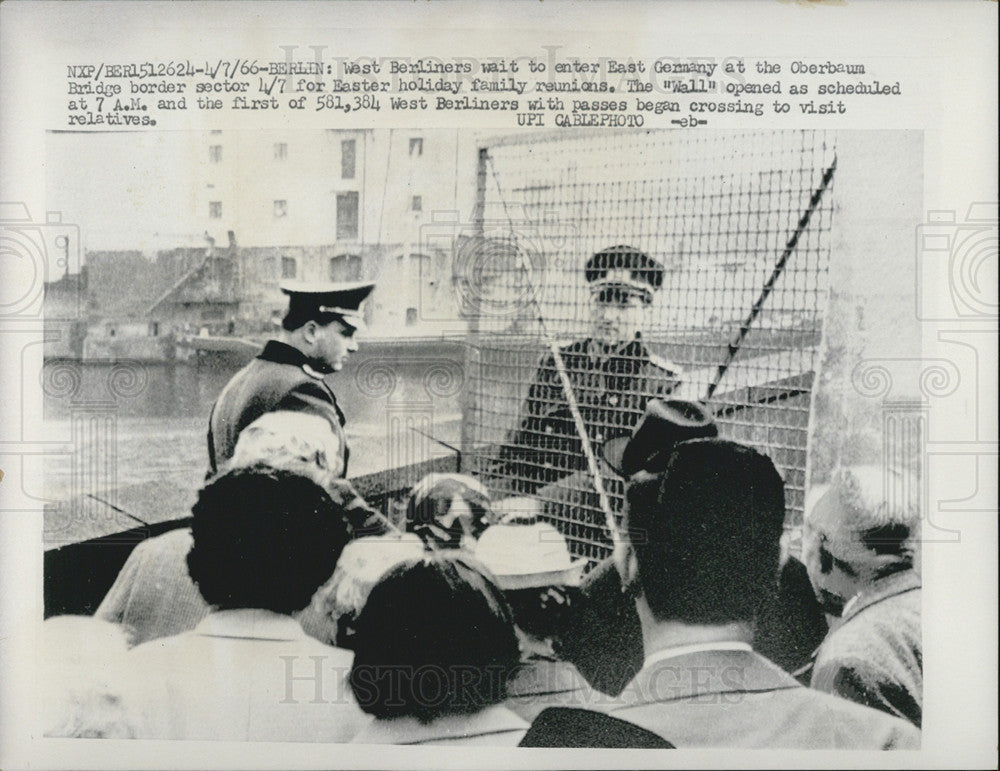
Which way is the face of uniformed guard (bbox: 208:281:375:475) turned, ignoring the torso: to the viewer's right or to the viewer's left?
to the viewer's right
